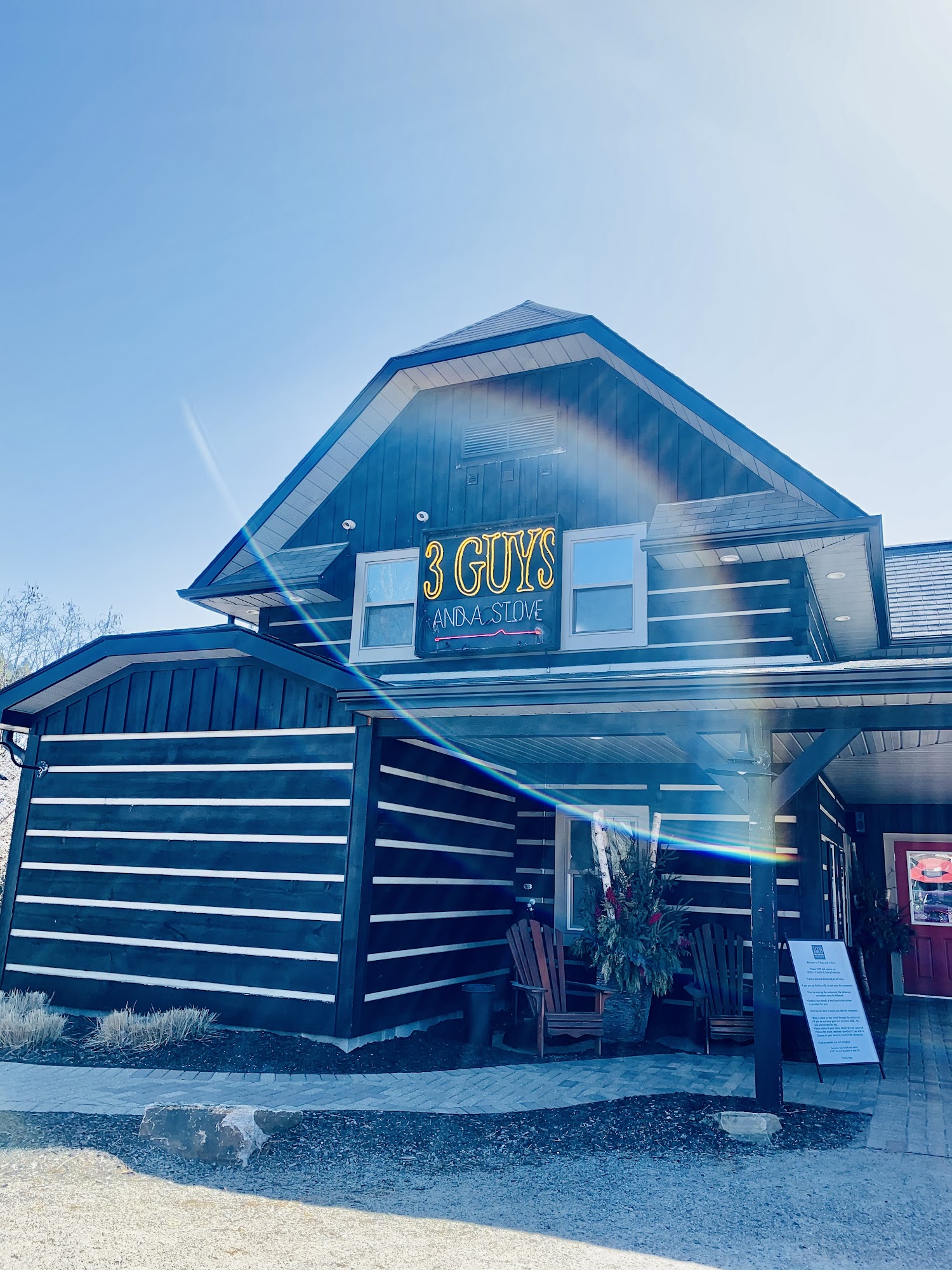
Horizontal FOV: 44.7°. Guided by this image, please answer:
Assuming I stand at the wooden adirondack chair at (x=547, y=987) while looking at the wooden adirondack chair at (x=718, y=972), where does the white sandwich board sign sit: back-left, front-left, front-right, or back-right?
front-right

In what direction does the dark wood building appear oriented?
toward the camera

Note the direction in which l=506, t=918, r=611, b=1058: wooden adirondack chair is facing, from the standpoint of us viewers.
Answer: facing the viewer and to the right of the viewer

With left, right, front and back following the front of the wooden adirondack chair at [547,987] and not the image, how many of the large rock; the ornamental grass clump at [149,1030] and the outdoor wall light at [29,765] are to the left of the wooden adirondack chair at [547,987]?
0

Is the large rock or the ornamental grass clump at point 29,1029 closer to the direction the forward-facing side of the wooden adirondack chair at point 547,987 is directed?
the large rock

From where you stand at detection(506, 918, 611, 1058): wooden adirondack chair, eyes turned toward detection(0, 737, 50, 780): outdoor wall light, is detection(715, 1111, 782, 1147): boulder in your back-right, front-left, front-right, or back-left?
back-left

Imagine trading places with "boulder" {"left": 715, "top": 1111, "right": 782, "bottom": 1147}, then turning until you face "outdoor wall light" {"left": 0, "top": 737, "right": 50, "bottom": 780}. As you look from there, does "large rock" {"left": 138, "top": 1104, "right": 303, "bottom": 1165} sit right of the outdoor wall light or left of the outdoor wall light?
left

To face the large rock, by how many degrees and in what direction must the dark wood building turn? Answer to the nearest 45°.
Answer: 0° — it already faces it

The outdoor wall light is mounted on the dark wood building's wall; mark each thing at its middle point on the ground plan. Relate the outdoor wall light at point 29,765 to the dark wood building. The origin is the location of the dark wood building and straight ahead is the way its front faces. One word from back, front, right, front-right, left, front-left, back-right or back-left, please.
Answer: right

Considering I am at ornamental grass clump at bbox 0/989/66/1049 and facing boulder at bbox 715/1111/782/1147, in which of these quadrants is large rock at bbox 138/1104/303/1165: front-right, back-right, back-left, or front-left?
front-right

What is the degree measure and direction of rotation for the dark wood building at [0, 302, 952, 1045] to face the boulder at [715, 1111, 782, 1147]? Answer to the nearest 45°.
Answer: approximately 45° to its left

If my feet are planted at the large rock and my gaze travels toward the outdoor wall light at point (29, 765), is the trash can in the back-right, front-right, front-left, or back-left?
front-right

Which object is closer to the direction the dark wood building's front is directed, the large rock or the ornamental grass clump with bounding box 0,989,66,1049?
the large rock

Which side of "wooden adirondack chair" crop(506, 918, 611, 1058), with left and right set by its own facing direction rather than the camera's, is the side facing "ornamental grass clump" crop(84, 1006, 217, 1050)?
right

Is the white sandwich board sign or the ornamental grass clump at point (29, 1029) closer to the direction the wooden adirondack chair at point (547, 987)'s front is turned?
the white sandwich board sign
